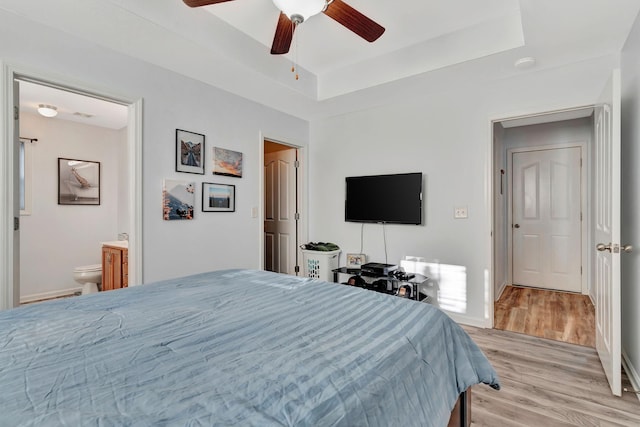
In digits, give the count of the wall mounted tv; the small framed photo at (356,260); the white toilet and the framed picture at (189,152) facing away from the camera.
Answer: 0

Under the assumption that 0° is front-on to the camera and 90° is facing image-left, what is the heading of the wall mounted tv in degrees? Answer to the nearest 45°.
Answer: approximately 45°

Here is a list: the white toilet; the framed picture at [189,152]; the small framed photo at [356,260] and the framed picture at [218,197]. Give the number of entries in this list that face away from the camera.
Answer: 0

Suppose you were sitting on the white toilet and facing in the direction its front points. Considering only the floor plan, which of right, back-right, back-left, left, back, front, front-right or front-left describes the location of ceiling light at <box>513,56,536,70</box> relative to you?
left

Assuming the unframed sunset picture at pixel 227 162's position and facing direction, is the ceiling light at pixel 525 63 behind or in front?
in front

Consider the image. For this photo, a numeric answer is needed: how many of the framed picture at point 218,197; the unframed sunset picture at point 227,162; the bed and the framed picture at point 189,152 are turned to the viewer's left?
0

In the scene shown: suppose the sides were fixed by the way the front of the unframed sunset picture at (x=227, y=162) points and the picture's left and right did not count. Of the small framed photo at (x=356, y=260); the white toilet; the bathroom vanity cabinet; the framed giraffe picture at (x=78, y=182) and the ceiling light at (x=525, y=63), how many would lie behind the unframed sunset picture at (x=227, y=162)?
3

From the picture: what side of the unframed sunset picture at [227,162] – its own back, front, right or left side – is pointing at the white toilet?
back

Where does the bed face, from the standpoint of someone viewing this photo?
facing away from the viewer and to the right of the viewer

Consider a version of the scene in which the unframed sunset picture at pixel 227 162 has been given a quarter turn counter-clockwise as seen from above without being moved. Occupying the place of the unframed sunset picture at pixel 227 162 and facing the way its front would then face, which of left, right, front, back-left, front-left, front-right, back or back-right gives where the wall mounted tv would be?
front-right

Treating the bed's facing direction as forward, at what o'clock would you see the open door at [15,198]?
The open door is roughly at 9 o'clock from the bed.

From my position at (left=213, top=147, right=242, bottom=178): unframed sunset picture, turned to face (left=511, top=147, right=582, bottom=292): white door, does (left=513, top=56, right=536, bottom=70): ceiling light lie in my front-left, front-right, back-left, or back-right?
front-right

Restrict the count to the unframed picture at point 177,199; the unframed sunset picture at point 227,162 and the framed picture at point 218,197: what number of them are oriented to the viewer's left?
0

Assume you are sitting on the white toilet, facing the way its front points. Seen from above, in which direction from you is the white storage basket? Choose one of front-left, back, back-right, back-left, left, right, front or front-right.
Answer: left
